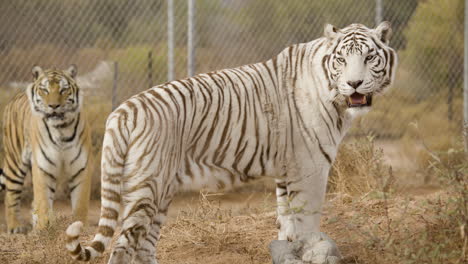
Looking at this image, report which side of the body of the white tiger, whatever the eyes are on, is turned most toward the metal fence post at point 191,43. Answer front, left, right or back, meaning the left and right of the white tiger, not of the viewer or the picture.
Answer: left

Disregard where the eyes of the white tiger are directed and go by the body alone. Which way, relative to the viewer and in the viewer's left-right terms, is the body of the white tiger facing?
facing to the right of the viewer

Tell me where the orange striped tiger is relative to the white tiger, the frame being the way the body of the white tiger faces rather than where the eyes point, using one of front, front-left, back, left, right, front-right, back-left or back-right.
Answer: back-left

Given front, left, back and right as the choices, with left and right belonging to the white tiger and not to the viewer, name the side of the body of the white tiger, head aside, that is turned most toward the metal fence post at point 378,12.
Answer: left

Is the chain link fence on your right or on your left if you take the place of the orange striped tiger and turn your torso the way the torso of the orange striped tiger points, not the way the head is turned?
on your left

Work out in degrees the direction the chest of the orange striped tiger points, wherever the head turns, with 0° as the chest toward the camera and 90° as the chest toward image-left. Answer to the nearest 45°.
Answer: approximately 315°

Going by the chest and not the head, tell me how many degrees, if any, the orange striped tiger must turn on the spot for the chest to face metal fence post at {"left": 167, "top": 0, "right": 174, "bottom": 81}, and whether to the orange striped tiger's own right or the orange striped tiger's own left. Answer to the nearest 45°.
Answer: approximately 90° to the orange striped tiger's own left

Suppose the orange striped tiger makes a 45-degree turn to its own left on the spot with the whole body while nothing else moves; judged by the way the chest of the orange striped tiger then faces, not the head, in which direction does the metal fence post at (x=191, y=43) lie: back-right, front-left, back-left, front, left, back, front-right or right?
front-left
